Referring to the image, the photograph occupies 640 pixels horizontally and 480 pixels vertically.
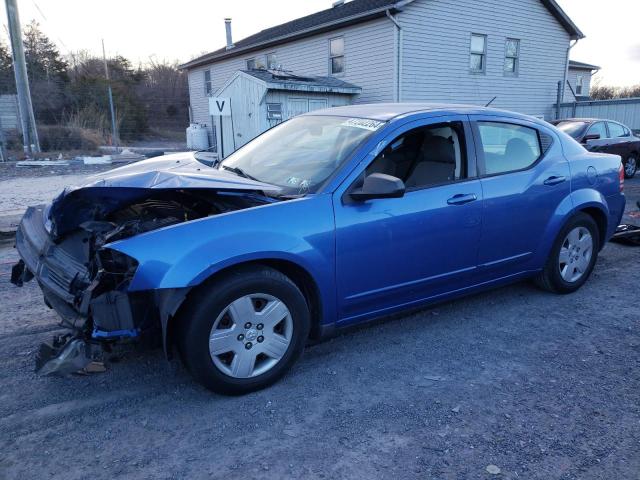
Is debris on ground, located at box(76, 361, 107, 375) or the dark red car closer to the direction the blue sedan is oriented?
the debris on ground

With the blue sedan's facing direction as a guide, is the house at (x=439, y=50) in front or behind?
behind

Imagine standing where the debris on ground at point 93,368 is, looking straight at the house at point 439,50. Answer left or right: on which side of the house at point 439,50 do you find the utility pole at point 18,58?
left

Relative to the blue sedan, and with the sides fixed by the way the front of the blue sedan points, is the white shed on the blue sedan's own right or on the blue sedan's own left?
on the blue sedan's own right

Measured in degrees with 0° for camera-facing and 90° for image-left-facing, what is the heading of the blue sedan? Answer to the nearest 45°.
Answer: approximately 45°

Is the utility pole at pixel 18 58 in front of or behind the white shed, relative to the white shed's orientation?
behind

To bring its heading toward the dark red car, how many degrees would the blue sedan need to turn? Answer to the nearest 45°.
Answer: approximately 180°

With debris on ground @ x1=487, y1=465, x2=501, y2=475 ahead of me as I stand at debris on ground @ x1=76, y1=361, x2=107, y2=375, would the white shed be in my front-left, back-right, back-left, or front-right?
back-left

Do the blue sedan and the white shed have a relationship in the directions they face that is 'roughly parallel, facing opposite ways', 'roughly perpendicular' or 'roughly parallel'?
roughly perpendicular

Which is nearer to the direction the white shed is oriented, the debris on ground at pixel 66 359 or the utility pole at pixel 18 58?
the debris on ground

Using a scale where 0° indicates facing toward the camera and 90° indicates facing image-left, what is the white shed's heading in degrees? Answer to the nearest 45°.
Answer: approximately 315°
